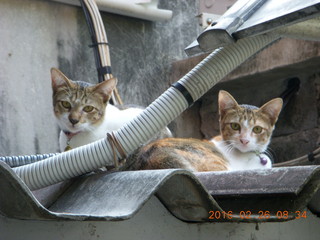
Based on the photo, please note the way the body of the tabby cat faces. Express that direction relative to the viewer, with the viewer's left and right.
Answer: facing the viewer and to the left of the viewer

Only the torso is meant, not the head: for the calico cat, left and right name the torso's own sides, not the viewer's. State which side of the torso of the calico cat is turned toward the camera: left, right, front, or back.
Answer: right

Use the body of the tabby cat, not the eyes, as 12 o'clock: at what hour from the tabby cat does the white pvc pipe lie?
The white pvc pipe is roughly at 5 o'clock from the tabby cat.

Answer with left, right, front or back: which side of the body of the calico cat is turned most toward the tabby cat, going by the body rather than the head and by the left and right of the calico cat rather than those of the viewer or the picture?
back

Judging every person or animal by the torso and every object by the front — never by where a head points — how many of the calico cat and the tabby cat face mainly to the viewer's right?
1

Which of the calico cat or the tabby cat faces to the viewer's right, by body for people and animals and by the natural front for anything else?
the calico cat
